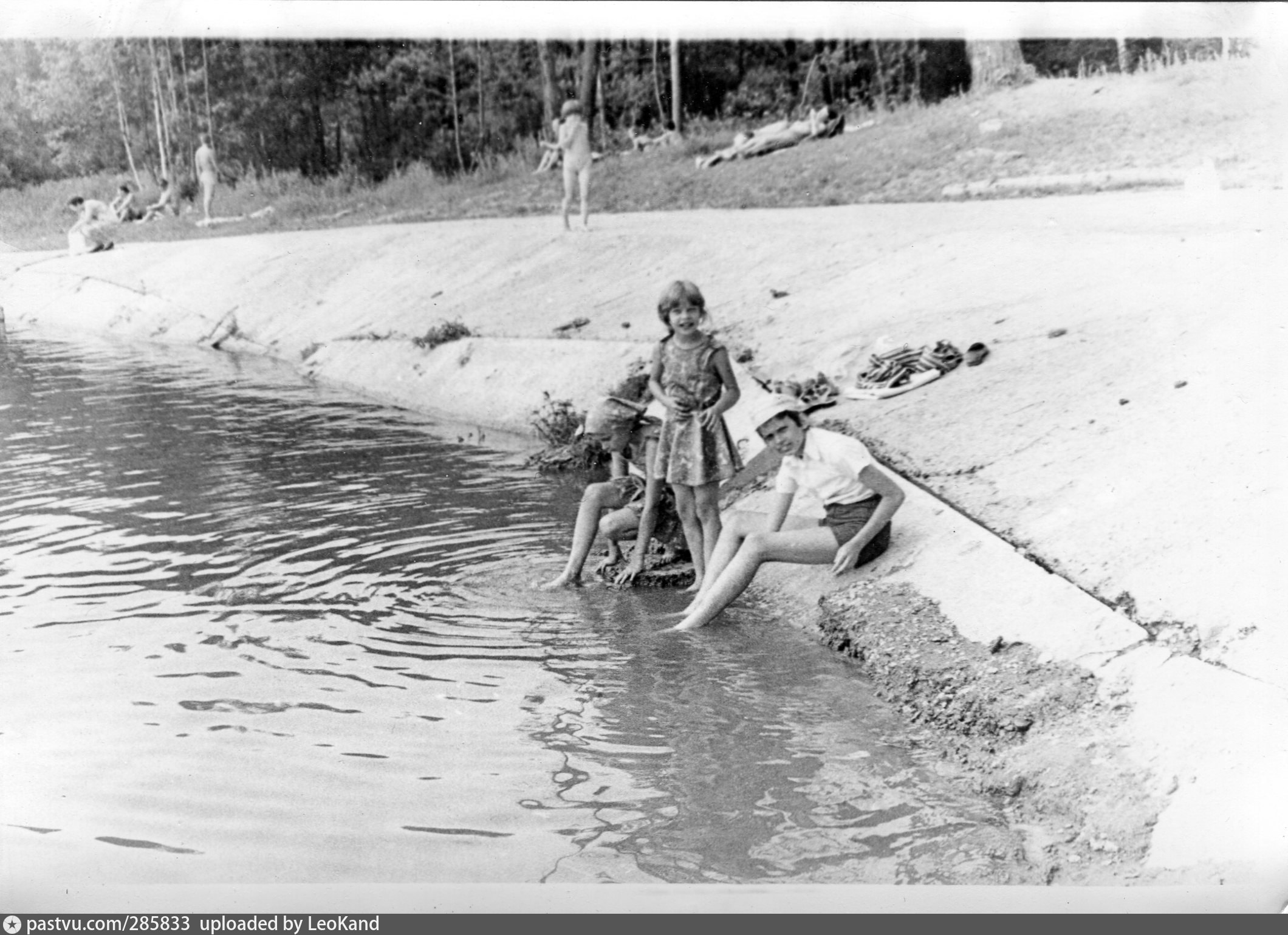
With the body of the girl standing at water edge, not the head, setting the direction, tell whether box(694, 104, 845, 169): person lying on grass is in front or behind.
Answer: behind

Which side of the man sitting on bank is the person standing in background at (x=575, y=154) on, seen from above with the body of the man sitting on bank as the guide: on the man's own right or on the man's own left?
on the man's own right

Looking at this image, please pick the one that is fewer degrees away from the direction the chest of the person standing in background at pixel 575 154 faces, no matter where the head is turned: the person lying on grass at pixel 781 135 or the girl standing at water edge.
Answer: the girl standing at water edge

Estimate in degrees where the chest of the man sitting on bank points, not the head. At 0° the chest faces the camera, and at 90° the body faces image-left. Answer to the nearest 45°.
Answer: approximately 45°

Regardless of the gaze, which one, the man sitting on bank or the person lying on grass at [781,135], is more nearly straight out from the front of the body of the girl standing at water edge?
the man sitting on bank

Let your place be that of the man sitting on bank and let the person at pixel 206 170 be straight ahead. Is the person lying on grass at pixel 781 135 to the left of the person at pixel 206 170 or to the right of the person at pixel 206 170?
right

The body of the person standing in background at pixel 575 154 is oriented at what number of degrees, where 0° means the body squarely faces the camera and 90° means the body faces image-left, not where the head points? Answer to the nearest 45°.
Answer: approximately 0°

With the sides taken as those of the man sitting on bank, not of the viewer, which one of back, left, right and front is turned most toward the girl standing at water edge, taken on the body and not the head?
right
